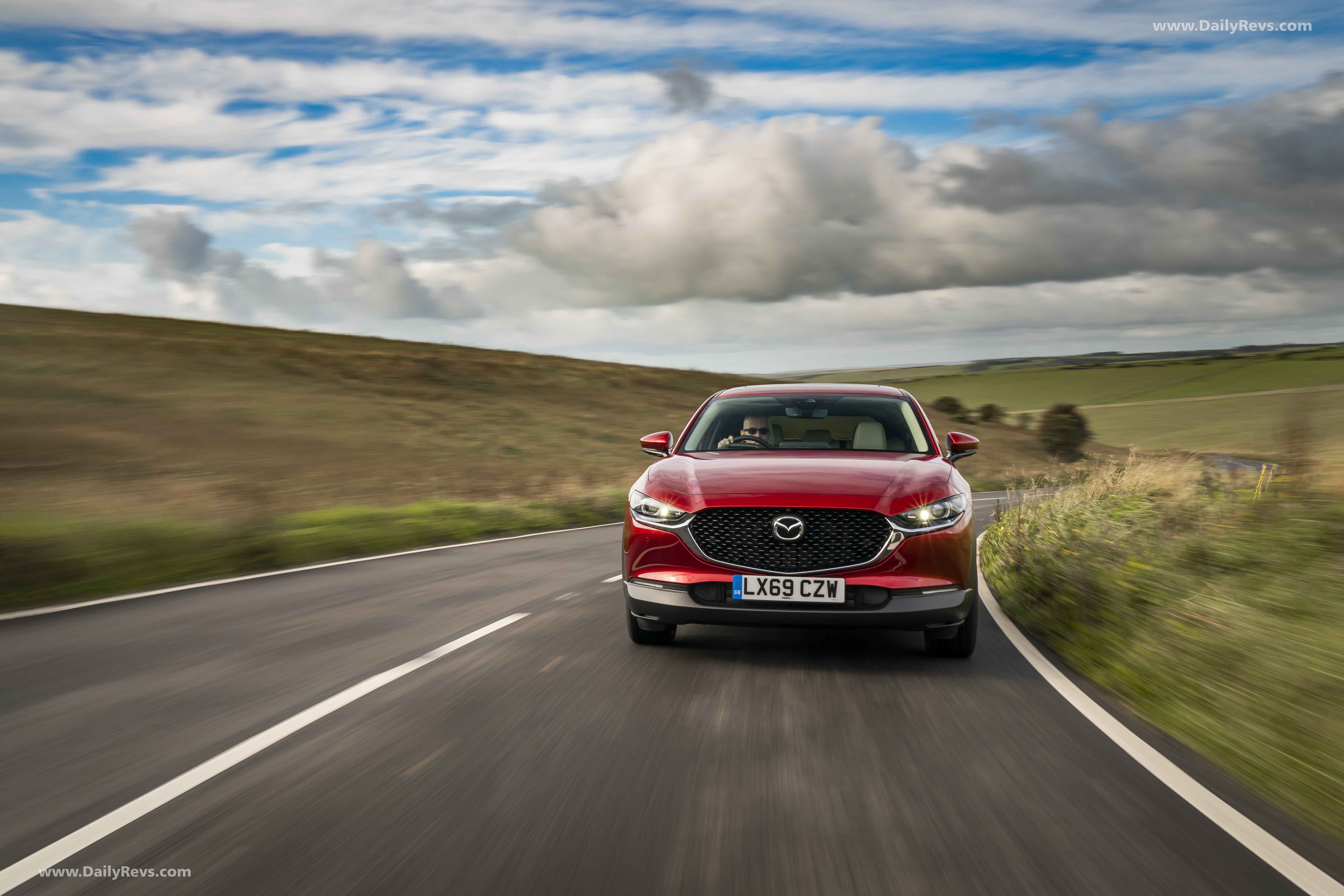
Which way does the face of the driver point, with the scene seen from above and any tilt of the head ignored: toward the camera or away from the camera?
toward the camera

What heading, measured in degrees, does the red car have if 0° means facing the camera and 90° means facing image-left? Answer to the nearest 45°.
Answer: approximately 0°
